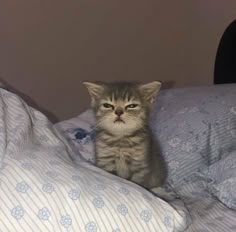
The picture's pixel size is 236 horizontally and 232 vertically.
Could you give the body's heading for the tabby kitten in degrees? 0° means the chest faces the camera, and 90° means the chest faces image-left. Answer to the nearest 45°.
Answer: approximately 0°
